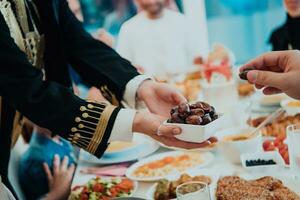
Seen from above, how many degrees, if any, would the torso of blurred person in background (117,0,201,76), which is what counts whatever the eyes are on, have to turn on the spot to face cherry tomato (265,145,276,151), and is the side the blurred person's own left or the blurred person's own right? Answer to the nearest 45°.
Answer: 0° — they already face it

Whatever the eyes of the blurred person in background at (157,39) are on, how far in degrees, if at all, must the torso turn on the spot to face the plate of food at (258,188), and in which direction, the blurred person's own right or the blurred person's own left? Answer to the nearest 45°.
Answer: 0° — they already face it

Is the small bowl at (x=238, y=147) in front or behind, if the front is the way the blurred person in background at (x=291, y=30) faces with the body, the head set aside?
in front

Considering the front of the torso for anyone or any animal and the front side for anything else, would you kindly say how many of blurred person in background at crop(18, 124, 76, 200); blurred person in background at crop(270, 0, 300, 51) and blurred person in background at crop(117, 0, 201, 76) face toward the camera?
2

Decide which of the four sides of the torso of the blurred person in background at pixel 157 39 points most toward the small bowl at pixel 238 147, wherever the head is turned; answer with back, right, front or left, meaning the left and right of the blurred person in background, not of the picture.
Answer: front

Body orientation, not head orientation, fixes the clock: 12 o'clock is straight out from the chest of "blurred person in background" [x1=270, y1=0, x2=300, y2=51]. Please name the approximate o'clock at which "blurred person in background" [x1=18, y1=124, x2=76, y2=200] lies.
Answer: "blurred person in background" [x1=18, y1=124, x2=76, y2=200] is roughly at 1 o'clock from "blurred person in background" [x1=270, y1=0, x2=300, y2=51].

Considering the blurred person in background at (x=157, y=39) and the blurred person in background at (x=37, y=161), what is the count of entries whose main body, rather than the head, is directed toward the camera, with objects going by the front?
1

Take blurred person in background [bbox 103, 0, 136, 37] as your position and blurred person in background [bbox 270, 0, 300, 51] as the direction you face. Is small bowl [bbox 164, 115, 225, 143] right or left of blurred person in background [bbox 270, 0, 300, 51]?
right
